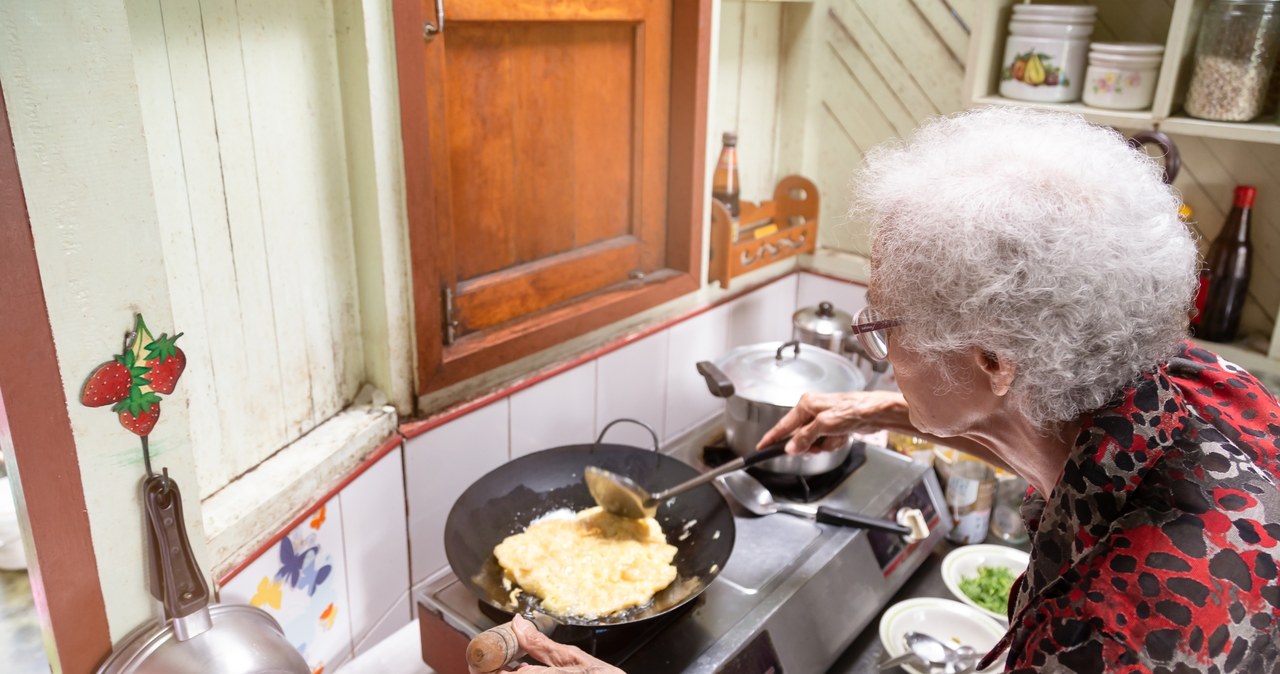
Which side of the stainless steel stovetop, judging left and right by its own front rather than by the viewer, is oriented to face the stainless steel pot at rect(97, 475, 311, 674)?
right

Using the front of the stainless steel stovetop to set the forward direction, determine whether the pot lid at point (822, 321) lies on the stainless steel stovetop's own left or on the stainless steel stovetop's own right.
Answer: on the stainless steel stovetop's own left

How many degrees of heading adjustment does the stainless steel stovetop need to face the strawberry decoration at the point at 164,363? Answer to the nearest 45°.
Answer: approximately 90° to its right

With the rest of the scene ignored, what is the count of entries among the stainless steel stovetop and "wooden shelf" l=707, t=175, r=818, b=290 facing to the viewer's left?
0

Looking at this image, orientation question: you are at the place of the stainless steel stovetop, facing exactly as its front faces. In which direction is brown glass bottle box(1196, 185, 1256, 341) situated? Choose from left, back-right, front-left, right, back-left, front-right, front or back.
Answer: left

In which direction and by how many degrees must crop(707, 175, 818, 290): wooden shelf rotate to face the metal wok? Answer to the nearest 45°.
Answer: approximately 45° to its right

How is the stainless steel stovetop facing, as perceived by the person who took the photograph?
facing the viewer and to the right of the viewer

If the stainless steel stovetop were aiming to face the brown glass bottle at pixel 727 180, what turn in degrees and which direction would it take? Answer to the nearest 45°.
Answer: approximately 135° to its left

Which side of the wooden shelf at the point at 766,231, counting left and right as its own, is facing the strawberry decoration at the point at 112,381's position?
right

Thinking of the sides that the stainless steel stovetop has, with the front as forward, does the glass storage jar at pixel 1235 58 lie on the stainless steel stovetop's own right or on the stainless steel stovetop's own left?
on the stainless steel stovetop's own left

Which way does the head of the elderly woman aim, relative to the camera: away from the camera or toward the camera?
away from the camera
